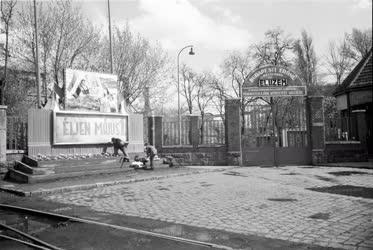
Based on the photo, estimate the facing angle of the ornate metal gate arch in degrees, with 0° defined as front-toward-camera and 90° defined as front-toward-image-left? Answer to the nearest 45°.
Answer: approximately 0°

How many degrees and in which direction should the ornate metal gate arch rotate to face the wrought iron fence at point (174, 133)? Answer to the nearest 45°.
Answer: approximately 90° to its right

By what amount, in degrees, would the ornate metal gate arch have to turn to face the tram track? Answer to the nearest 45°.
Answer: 0° — it already faces it

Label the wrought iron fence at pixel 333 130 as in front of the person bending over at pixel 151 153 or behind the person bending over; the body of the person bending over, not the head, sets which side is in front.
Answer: behind

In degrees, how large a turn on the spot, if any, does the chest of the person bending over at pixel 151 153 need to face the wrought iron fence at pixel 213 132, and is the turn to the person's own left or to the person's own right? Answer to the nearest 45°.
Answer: approximately 135° to the person's own right

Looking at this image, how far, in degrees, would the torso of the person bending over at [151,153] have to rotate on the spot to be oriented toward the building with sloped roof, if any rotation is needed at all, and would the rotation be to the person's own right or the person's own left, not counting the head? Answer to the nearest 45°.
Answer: approximately 180°

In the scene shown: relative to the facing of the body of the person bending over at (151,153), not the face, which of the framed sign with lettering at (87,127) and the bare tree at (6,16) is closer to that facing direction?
the framed sign with lettering

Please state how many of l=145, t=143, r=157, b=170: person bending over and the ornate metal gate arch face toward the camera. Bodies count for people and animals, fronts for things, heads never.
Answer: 1

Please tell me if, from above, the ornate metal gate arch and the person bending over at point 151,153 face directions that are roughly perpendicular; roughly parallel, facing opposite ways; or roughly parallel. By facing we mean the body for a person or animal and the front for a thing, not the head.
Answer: roughly perpendicular

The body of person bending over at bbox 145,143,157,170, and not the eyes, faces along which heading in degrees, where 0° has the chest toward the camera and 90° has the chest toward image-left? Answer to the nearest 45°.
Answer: approximately 90°

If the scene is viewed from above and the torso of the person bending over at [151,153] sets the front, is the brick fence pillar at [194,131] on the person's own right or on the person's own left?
on the person's own right
